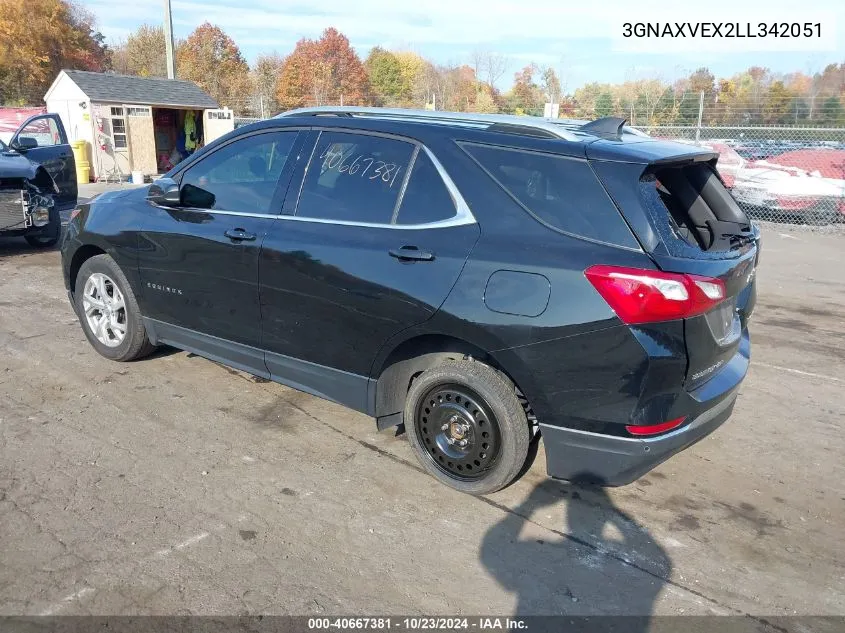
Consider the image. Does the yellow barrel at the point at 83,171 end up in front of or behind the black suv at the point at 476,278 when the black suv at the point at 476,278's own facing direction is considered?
in front

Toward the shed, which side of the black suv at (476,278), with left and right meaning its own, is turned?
front

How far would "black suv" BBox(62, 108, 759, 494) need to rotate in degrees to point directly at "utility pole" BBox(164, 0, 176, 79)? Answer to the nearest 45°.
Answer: approximately 45° to its right

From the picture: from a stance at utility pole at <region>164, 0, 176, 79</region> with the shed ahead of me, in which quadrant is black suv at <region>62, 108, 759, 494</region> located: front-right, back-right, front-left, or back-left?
front-left

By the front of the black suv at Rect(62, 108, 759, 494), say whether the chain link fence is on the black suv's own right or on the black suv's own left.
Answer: on the black suv's own right

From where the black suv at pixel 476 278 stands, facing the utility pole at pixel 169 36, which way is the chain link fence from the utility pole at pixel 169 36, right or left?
right

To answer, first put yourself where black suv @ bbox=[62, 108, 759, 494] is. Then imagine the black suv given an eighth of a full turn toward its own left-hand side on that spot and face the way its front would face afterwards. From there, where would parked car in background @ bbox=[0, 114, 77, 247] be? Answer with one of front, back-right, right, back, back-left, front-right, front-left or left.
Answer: front-right

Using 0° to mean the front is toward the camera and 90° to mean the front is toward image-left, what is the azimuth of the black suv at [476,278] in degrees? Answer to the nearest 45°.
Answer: approximately 135°

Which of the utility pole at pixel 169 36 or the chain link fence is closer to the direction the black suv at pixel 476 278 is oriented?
the utility pole

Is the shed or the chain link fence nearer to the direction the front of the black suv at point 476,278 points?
the shed
